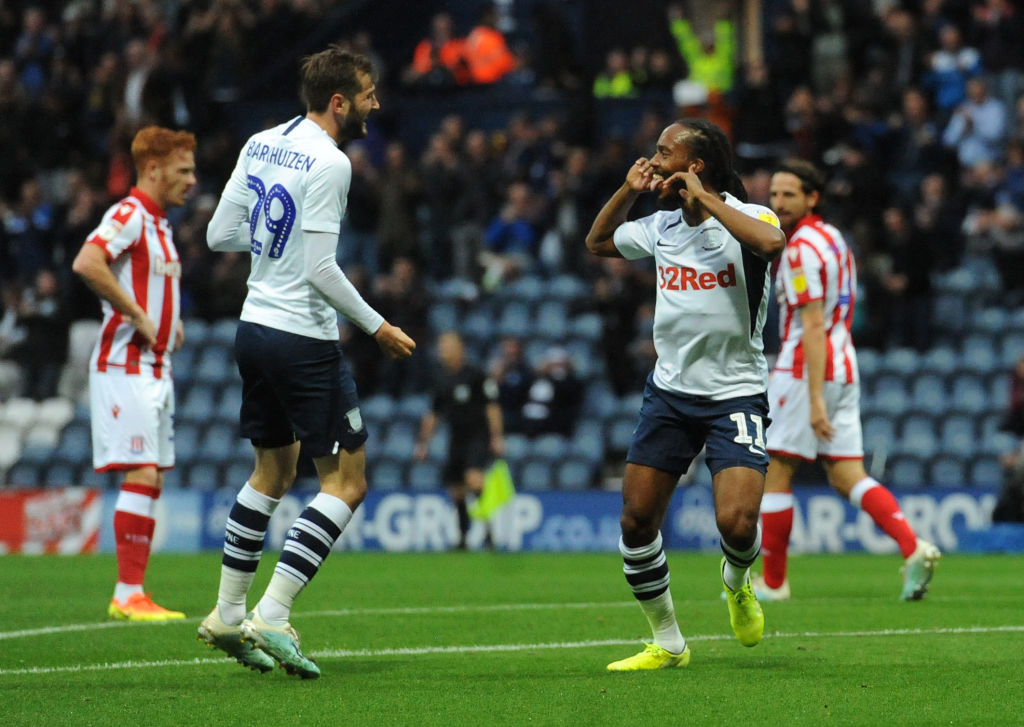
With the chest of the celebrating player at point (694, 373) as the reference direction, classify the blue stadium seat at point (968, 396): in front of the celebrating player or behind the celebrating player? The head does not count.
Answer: behind

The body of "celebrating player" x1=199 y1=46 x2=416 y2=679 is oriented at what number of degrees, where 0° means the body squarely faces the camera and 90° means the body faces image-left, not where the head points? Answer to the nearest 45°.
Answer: approximately 225°

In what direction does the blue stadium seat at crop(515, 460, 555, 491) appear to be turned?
toward the camera

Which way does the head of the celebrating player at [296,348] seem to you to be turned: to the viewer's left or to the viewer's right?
to the viewer's right

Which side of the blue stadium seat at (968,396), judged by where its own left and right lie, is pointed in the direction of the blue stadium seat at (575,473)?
right

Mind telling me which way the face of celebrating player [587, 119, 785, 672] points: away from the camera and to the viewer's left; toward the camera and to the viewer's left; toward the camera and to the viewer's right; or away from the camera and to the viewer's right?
toward the camera and to the viewer's left

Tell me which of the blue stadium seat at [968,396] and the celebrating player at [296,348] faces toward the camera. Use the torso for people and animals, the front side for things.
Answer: the blue stadium seat

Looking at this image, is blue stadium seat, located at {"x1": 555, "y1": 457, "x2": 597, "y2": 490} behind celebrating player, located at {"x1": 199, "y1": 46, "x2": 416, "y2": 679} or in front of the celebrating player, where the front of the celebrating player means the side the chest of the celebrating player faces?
in front

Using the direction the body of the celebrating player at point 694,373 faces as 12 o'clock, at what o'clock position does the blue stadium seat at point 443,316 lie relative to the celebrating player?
The blue stadium seat is roughly at 4 o'clock from the celebrating player.

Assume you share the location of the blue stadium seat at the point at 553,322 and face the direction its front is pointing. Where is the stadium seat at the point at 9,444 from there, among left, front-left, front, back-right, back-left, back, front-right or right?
right

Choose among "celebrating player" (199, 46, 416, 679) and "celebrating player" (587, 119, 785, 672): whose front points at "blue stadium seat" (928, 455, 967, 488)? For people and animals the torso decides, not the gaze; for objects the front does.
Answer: "celebrating player" (199, 46, 416, 679)

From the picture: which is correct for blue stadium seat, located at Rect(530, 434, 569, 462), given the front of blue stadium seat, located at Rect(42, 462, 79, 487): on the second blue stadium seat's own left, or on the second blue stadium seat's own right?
on the second blue stadium seat's own left

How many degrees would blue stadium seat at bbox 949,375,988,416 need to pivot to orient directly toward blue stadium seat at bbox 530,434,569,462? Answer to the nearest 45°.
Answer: approximately 90° to its right

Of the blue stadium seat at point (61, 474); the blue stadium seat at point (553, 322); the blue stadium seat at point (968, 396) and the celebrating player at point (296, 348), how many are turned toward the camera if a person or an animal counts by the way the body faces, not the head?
3

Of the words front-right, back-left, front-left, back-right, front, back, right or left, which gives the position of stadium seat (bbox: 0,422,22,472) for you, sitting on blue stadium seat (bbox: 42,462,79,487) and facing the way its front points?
back-right

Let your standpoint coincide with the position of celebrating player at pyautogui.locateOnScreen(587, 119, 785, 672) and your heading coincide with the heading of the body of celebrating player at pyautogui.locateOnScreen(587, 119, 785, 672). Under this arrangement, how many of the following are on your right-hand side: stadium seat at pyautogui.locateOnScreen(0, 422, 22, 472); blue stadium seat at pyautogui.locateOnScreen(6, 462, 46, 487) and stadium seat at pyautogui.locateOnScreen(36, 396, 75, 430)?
3

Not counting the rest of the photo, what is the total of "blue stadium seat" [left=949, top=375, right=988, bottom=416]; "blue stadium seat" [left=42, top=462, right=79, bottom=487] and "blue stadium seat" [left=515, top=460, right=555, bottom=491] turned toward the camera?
3

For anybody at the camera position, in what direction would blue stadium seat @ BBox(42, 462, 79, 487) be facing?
facing the viewer

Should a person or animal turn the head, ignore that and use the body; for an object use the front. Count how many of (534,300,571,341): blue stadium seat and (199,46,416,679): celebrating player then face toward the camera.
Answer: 1
